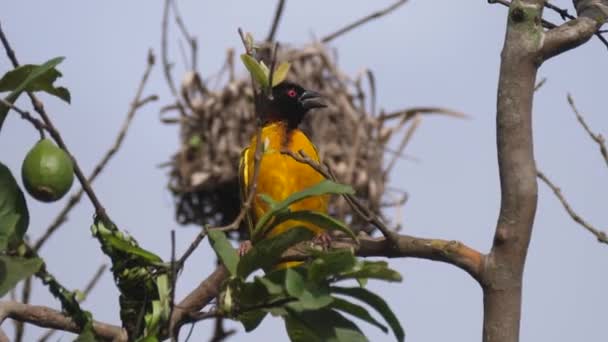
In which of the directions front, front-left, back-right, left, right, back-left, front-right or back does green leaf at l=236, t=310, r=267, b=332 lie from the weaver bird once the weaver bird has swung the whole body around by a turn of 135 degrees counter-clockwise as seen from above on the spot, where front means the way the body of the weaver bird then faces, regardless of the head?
back

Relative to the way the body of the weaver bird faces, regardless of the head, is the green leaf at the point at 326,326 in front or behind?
in front

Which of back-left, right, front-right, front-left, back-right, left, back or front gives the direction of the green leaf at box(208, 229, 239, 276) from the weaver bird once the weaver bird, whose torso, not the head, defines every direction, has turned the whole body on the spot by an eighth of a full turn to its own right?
front

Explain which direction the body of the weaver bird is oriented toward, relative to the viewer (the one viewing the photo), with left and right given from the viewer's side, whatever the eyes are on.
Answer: facing the viewer and to the right of the viewer

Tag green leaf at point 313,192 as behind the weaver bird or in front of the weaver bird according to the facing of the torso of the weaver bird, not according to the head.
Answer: in front

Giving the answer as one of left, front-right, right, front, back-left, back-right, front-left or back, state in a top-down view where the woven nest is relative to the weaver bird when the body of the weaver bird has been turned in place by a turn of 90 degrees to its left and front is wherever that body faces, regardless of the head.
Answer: front-left

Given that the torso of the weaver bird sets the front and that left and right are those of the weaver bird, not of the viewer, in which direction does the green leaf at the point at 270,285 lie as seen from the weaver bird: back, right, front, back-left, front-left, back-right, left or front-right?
front-right

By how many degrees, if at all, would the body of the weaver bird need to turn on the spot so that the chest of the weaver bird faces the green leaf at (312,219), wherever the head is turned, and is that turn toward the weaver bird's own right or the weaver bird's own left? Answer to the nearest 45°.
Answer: approximately 45° to the weaver bird's own right

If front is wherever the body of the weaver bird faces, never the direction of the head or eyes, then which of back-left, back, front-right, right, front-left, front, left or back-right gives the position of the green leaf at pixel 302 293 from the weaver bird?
front-right

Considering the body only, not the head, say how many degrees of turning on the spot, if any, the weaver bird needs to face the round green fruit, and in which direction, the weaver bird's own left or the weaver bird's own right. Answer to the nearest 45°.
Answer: approximately 45° to the weaver bird's own right

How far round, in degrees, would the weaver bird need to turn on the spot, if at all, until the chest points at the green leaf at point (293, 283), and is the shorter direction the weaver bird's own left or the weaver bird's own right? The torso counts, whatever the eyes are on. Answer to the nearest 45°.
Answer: approximately 45° to the weaver bird's own right
